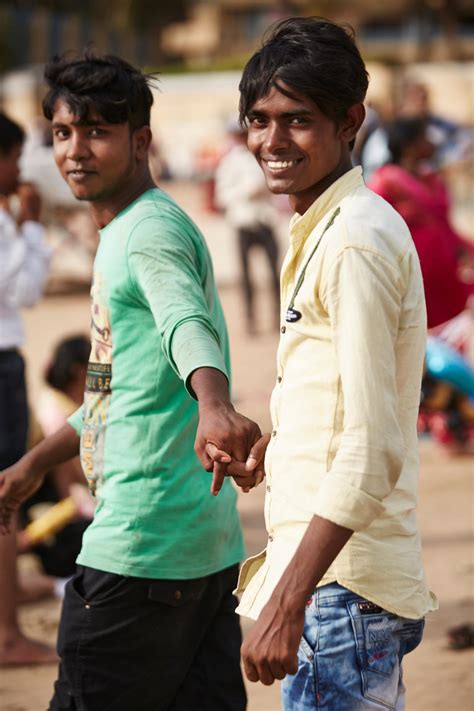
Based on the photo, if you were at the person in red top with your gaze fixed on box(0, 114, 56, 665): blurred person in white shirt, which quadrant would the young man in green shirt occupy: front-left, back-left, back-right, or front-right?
front-left

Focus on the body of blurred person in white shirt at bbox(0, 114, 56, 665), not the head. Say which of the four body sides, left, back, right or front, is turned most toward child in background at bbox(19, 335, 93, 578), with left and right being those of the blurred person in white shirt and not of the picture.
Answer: left

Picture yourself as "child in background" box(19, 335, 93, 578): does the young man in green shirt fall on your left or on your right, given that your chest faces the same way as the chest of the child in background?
on your left

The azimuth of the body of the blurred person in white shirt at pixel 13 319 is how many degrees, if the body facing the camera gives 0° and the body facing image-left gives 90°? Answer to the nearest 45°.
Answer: approximately 270°

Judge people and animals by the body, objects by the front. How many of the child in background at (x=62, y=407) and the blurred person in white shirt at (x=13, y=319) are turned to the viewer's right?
1

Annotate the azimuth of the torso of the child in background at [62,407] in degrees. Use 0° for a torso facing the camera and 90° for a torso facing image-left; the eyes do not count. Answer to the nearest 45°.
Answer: approximately 90°

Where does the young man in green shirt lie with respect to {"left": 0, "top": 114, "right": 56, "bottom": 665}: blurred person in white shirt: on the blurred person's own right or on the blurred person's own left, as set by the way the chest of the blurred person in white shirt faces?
on the blurred person's own right

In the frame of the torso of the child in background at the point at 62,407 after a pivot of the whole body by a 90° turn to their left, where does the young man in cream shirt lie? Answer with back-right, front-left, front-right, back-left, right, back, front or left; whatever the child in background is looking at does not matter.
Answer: front

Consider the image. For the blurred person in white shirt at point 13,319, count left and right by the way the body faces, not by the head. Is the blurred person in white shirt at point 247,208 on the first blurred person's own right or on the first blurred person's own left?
on the first blurred person's own left
